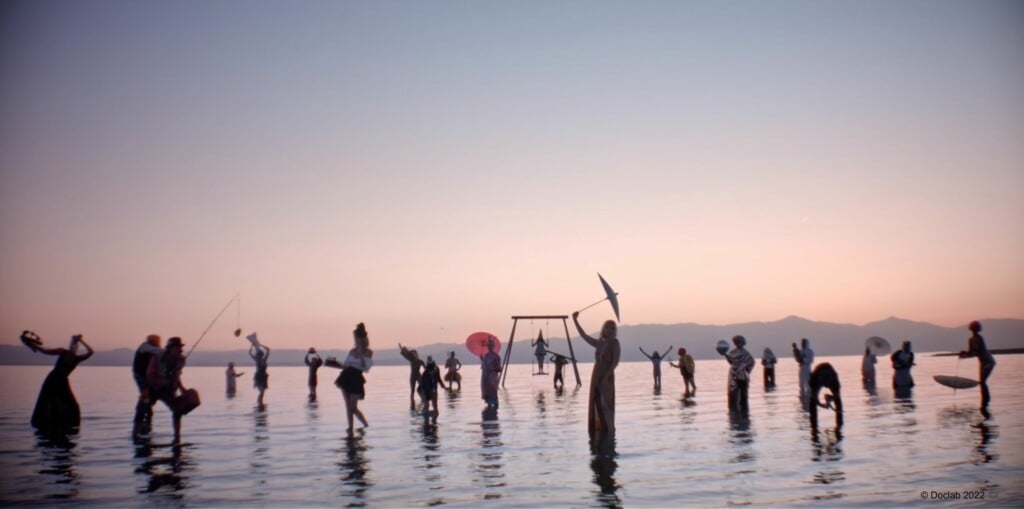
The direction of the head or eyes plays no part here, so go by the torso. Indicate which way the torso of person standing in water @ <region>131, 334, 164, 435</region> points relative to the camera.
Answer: to the viewer's right

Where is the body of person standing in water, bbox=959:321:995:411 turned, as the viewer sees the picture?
to the viewer's left

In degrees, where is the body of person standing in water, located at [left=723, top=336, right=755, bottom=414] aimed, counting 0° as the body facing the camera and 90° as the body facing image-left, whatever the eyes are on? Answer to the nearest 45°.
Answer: approximately 0°

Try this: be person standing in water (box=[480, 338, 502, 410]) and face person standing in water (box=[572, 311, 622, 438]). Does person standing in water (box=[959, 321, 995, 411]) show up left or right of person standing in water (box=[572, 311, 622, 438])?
left

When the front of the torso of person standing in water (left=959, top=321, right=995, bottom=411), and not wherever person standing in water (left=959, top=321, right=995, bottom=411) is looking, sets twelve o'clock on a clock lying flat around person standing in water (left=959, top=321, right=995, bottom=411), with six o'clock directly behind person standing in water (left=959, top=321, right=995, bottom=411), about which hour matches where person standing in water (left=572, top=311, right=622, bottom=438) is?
person standing in water (left=572, top=311, right=622, bottom=438) is roughly at 10 o'clock from person standing in water (left=959, top=321, right=995, bottom=411).

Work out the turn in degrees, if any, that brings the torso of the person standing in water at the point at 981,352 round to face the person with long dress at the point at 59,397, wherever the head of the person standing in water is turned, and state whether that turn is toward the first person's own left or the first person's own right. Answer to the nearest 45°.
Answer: approximately 45° to the first person's own left
